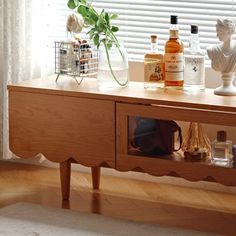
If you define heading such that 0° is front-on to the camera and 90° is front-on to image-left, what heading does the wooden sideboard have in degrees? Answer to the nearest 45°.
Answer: approximately 45°

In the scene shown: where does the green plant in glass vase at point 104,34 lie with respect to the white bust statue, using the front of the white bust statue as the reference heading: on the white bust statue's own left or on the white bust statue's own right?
on the white bust statue's own right

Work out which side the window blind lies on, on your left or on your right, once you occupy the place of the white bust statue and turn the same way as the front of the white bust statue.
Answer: on your right

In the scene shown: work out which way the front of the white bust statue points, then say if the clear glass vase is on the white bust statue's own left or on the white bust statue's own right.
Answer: on the white bust statue's own right

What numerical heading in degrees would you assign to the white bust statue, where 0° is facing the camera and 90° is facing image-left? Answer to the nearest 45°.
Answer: approximately 45°

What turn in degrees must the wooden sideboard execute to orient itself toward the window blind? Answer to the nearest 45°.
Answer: approximately 180°

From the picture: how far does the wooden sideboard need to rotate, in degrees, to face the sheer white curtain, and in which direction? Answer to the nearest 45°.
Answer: approximately 90° to its right
